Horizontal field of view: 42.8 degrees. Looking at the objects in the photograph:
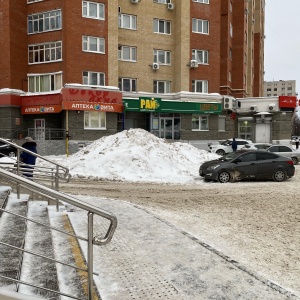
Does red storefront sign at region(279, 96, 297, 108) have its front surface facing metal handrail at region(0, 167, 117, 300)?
yes

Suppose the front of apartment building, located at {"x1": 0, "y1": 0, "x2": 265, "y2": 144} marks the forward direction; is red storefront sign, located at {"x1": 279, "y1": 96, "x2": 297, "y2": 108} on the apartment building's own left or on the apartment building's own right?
on the apartment building's own left

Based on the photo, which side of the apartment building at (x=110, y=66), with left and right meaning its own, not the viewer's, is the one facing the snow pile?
front

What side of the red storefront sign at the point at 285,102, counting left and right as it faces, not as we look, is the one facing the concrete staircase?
front

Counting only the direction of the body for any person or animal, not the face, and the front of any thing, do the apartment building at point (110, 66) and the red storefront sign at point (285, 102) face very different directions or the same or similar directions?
same or similar directions

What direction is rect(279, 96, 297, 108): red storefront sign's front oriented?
toward the camera

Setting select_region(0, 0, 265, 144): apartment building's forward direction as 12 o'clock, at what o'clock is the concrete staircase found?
The concrete staircase is roughly at 12 o'clock from the apartment building.

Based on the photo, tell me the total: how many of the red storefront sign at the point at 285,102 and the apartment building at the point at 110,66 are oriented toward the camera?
2

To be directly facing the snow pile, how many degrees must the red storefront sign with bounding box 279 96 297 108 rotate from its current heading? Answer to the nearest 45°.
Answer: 0° — it already faces it

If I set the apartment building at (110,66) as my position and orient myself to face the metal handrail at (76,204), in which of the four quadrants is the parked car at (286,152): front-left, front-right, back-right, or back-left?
front-left

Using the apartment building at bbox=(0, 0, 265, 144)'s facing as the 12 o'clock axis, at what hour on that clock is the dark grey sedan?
The dark grey sedan is roughly at 11 o'clock from the apartment building.

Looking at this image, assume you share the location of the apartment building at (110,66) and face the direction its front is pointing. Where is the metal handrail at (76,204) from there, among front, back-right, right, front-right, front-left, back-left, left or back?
front

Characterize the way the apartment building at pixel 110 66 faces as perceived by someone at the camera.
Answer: facing the viewer

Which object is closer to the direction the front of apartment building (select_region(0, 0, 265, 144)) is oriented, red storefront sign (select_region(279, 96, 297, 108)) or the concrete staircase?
the concrete staircase

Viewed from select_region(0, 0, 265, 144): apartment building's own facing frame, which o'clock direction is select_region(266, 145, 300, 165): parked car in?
The parked car is roughly at 10 o'clock from the apartment building.
